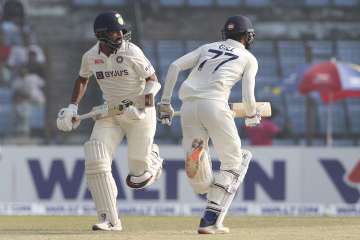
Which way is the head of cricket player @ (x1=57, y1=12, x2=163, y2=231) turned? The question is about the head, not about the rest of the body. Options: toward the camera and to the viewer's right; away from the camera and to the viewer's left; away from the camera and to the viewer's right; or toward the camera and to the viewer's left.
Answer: toward the camera and to the viewer's right

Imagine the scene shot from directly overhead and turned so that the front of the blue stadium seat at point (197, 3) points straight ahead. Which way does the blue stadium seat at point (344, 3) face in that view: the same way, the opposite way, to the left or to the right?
the same way

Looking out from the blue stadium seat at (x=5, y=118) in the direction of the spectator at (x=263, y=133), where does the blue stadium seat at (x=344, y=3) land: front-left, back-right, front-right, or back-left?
front-left

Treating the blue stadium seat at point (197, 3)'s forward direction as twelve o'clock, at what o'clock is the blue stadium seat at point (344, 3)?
the blue stadium seat at point (344, 3) is roughly at 9 o'clock from the blue stadium seat at point (197, 3).

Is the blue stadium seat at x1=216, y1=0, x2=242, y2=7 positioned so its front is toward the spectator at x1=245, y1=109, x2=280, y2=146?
yes

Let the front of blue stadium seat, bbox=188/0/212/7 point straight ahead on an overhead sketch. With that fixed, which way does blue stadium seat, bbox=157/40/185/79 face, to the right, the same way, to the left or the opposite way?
the same way

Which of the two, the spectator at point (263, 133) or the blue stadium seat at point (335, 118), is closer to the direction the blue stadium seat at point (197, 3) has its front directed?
the spectator

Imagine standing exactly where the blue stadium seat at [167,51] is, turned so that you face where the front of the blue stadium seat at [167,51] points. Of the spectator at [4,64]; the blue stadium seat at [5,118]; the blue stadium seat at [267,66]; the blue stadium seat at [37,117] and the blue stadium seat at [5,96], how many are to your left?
1

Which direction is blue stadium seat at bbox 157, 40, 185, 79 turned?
toward the camera

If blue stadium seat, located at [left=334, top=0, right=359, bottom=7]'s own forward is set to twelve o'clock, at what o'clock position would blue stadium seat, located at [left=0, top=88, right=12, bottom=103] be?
blue stadium seat, located at [left=0, top=88, right=12, bottom=103] is roughly at 2 o'clock from blue stadium seat, located at [left=334, top=0, right=359, bottom=7].

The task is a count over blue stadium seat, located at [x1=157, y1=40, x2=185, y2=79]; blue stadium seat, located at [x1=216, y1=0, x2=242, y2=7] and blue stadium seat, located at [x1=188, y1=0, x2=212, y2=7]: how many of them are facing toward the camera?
3

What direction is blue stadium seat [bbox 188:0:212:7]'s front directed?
toward the camera

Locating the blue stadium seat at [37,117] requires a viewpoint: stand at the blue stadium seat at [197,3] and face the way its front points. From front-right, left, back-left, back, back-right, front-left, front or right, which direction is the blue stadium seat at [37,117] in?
front-right

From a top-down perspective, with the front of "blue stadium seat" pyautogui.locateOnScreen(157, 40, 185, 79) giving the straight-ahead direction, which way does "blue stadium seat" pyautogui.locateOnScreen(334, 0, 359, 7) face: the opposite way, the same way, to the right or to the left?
the same way
